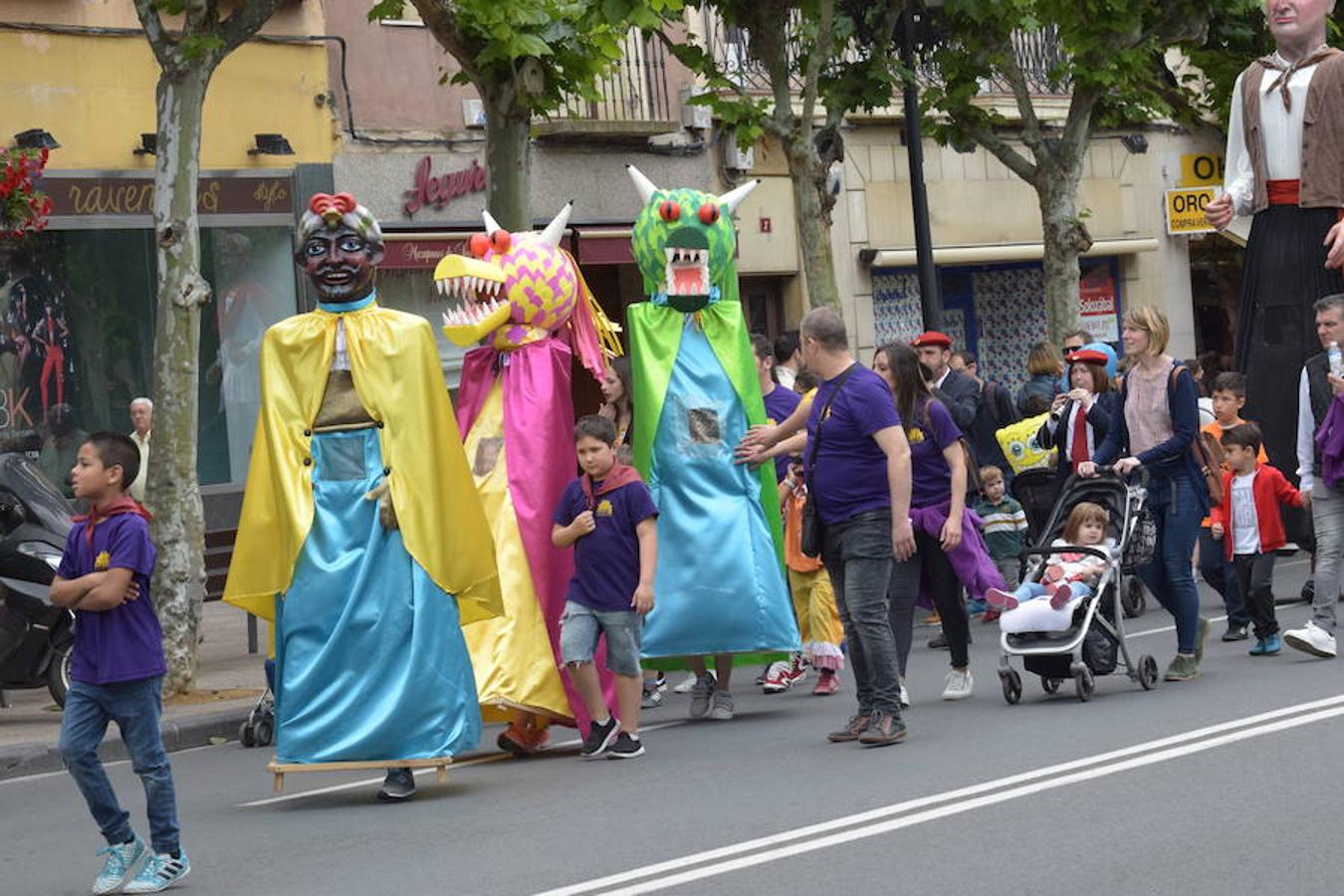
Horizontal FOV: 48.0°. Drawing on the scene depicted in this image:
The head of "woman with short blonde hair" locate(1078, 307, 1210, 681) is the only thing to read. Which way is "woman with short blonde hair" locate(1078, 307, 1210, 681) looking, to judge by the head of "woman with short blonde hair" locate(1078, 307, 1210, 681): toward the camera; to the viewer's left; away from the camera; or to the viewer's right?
to the viewer's left

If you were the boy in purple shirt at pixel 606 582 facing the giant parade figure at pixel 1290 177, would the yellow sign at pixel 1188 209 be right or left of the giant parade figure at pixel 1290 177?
left

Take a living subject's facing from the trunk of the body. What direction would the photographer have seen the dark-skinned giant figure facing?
facing the viewer

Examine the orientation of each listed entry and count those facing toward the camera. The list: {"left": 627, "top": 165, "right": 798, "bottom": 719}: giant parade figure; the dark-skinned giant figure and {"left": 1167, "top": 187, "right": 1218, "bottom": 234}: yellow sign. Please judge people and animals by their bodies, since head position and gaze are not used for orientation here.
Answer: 3

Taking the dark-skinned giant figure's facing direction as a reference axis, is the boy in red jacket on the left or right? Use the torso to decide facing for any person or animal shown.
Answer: on its left

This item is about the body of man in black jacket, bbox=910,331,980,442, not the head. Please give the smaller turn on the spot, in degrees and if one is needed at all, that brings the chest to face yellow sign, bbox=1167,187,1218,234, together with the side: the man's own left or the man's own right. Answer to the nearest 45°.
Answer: approximately 135° to the man's own right

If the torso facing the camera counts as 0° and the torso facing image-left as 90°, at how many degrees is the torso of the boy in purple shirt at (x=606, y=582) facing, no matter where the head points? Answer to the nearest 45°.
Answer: approximately 45°

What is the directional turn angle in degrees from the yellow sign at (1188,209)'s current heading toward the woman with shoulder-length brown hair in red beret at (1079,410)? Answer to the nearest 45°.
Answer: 0° — it already faces them

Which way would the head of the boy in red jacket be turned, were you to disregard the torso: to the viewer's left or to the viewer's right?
to the viewer's left

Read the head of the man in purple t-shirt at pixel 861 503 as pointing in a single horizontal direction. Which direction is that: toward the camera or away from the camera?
away from the camera

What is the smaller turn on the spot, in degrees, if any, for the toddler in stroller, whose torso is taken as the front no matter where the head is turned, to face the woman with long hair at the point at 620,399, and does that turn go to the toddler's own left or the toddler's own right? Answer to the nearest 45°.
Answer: approximately 45° to the toddler's own right

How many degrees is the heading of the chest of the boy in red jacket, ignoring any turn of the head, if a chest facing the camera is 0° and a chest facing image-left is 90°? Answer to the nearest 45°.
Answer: approximately 45°

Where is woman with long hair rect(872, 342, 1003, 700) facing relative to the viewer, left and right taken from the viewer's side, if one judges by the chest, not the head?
facing the viewer and to the left of the viewer
